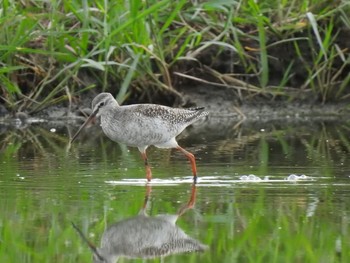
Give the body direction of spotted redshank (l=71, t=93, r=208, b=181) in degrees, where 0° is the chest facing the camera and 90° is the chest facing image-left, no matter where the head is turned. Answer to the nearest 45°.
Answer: approximately 90°
